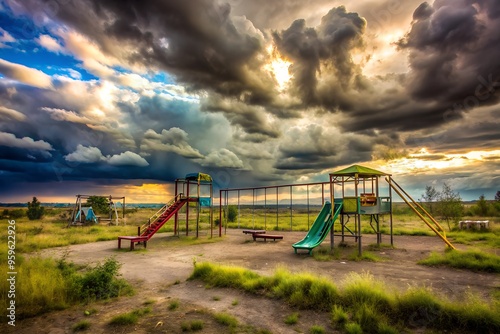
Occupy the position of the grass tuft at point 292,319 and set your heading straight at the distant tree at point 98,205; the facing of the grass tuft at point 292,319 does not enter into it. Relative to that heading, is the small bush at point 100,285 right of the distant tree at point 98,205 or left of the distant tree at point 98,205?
left

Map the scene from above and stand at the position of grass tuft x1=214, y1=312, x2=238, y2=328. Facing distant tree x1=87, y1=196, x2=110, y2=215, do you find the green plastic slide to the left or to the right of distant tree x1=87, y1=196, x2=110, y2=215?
right

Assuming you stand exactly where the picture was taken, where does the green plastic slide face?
facing the viewer and to the left of the viewer

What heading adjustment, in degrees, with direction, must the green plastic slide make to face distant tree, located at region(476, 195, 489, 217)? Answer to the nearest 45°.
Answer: approximately 180°

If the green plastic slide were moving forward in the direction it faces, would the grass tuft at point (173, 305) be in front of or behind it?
in front

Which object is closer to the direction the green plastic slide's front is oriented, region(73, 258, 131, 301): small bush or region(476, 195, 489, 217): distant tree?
the small bush

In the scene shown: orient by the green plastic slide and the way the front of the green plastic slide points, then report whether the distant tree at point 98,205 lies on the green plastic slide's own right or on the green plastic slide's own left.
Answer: on the green plastic slide's own right

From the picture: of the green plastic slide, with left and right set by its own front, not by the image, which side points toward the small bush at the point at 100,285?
front

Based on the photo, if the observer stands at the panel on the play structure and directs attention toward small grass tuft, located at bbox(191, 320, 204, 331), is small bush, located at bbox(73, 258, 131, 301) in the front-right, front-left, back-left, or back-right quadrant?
front-right

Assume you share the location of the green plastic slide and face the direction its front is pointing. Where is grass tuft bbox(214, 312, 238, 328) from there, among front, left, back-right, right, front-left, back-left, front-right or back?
front-left

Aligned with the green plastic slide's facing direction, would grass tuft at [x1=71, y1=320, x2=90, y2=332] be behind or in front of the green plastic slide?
in front

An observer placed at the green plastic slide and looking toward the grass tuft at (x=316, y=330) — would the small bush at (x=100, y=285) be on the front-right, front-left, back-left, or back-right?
front-right

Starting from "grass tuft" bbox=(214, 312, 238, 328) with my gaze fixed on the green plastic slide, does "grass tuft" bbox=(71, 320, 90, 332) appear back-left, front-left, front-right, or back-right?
back-left

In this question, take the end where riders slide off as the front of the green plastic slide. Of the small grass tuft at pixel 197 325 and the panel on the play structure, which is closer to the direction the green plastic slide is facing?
the small grass tuft
